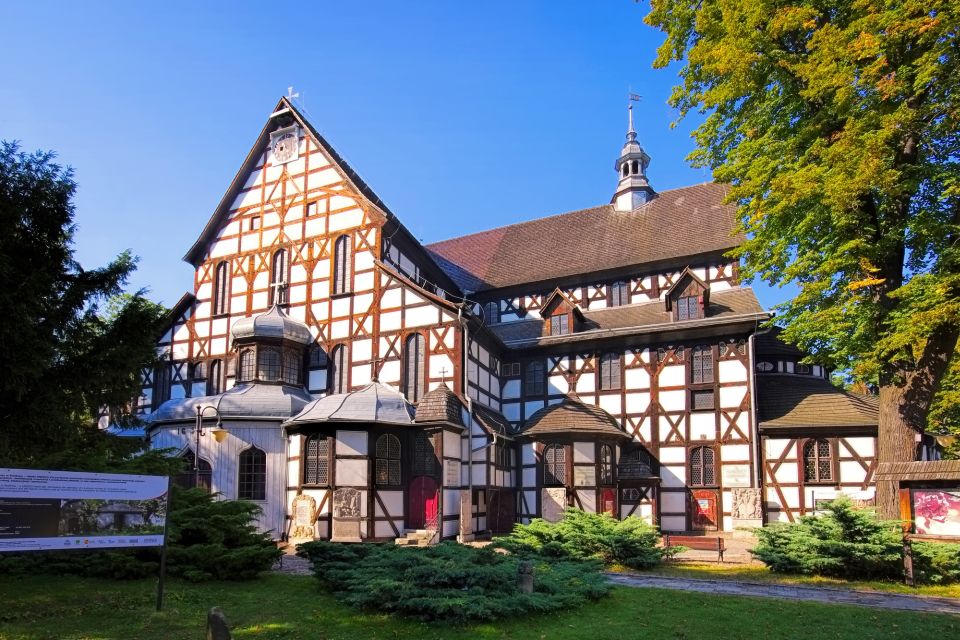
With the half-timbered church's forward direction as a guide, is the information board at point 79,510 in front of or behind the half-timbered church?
in front

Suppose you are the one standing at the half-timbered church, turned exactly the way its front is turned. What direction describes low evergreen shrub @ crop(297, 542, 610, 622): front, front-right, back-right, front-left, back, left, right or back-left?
front-left

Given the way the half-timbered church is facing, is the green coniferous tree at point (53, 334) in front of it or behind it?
in front

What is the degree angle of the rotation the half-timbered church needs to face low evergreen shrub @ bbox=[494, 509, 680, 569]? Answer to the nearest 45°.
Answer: approximately 45° to its left

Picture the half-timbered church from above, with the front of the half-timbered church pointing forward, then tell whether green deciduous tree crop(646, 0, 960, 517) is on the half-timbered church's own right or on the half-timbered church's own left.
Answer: on the half-timbered church's own left

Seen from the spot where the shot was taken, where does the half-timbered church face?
facing the viewer and to the left of the viewer
